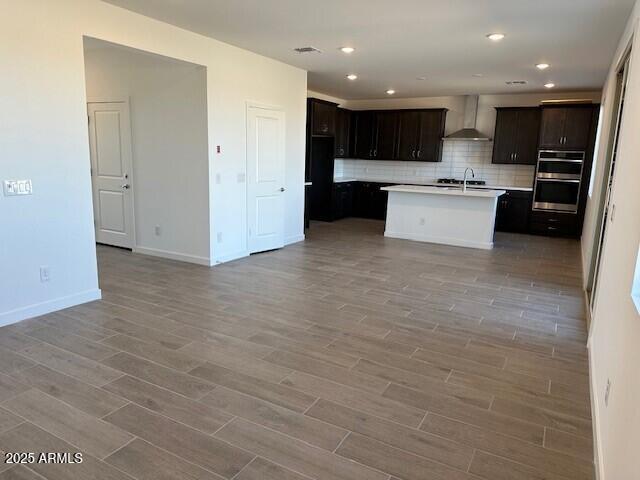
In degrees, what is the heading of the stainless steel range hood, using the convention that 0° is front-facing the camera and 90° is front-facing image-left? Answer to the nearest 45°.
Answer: approximately 0°

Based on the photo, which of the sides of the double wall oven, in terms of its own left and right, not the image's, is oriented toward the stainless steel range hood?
right

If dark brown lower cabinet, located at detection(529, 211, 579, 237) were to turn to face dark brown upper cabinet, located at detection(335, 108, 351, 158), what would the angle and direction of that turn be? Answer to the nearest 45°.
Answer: approximately 90° to its right

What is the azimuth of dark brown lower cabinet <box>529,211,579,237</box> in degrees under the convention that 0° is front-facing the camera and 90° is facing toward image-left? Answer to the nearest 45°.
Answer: approximately 0°
